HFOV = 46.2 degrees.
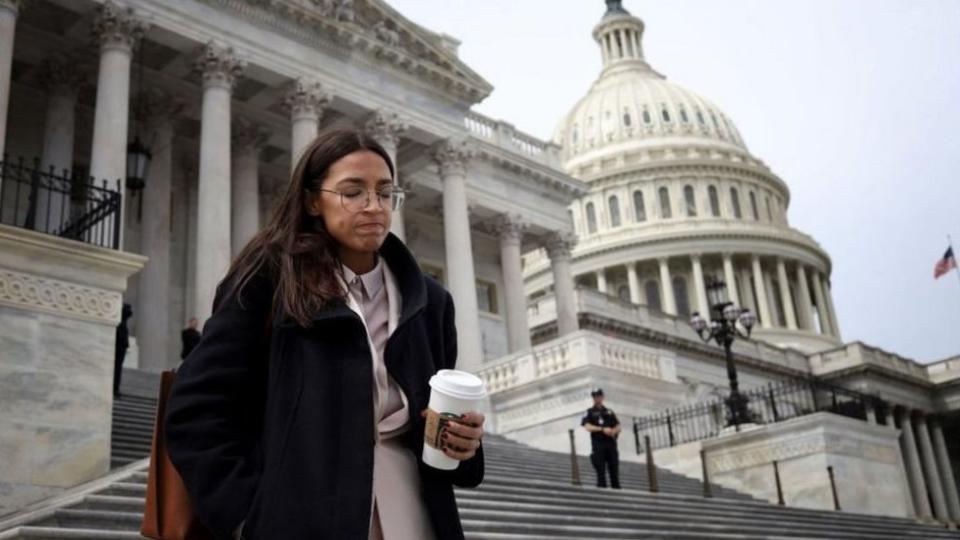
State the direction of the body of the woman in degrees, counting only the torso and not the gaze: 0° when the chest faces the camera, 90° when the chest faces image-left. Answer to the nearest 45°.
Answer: approximately 315°

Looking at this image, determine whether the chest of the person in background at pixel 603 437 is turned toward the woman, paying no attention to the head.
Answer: yes

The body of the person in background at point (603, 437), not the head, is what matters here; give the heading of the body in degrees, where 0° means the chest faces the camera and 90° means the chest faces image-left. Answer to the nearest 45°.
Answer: approximately 0°

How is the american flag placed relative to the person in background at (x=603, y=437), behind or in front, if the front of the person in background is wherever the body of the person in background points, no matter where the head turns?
behind

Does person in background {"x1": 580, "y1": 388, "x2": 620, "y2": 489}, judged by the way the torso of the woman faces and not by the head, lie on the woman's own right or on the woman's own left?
on the woman's own left
